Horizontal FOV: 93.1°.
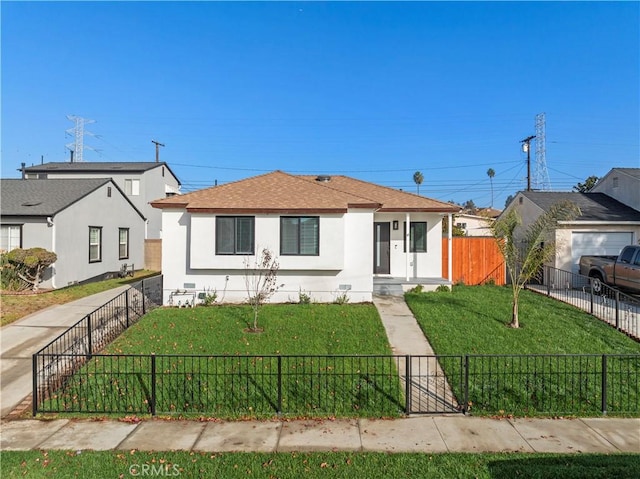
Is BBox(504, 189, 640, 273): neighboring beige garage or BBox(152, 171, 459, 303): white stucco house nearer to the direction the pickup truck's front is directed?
the white stucco house

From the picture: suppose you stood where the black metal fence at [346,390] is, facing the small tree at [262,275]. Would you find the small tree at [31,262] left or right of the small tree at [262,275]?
left

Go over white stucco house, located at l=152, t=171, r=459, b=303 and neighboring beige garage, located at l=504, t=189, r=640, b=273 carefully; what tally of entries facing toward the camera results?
2

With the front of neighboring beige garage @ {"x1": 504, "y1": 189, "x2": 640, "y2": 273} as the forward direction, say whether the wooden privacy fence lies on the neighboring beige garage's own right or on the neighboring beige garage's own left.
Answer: on the neighboring beige garage's own right

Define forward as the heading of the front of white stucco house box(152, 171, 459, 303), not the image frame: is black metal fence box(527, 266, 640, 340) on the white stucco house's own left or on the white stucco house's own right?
on the white stucco house's own left

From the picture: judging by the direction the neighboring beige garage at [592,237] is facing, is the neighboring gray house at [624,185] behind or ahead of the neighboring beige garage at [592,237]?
behind

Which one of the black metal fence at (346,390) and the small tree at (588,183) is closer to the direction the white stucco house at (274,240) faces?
the black metal fence

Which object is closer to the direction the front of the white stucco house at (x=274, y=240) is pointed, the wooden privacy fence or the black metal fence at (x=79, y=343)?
the black metal fence
